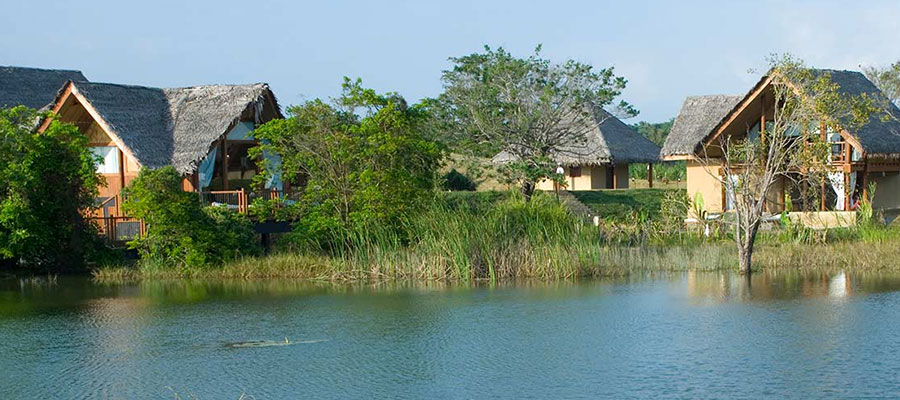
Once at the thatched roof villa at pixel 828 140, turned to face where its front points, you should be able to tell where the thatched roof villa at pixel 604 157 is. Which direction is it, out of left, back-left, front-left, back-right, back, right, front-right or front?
back-right

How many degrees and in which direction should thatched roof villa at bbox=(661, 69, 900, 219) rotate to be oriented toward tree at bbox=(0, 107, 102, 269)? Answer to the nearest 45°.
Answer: approximately 45° to its right

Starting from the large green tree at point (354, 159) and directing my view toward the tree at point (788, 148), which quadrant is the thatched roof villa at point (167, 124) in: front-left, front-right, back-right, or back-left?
back-left

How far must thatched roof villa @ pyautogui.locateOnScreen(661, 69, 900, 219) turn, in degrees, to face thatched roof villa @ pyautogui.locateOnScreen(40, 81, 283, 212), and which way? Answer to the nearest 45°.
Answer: approximately 45° to its right

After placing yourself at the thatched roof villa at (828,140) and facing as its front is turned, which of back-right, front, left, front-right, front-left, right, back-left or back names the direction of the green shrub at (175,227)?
front-right

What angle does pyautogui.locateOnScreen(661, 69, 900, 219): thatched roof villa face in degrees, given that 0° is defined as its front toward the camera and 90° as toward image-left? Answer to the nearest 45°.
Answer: approximately 0°

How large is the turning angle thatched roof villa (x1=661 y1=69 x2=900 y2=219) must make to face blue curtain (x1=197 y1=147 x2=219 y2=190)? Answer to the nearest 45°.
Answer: approximately 45° to its right

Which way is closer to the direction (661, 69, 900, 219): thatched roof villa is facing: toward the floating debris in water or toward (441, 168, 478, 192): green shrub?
the floating debris in water
